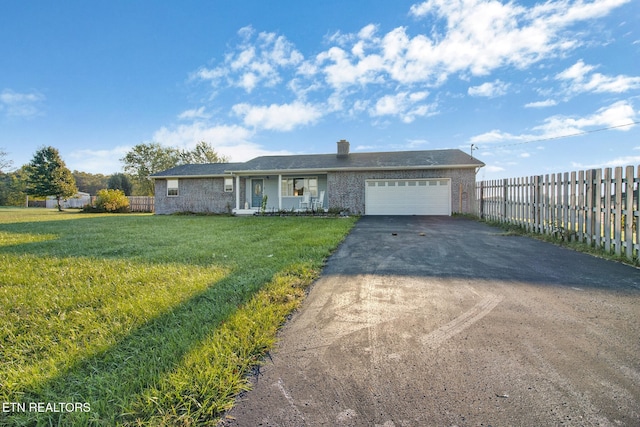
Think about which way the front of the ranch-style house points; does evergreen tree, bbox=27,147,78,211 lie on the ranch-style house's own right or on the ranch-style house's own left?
on the ranch-style house's own right

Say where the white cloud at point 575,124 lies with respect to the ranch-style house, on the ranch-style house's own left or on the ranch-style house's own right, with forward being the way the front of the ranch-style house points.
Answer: on the ranch-style house's own left

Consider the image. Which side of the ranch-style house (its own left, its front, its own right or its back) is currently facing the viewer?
front
